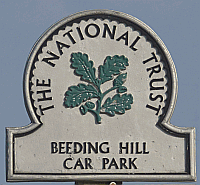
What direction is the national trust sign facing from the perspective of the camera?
toward the camera
